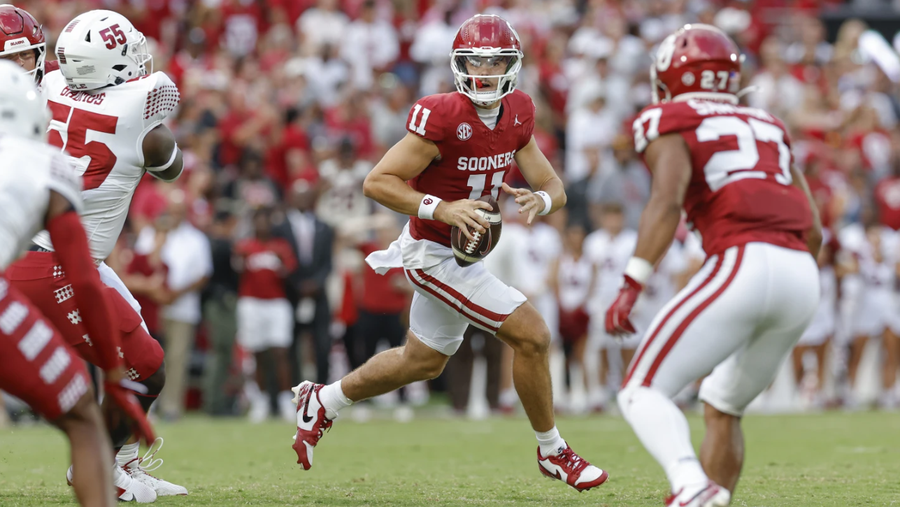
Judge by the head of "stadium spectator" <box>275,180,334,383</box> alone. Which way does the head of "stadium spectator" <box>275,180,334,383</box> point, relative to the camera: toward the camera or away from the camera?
toward the camera

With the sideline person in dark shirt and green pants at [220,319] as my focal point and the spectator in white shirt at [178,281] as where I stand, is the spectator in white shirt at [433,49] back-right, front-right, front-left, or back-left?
front-left

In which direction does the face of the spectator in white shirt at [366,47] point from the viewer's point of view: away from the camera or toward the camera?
toward the camera

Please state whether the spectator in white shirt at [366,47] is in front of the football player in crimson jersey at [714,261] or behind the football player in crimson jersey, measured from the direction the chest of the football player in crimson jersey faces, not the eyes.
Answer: in front

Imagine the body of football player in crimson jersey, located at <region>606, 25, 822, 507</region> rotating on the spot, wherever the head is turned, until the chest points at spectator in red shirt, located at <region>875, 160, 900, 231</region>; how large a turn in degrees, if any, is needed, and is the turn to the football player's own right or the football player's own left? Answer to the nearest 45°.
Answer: approximately 45° to the football player's own right

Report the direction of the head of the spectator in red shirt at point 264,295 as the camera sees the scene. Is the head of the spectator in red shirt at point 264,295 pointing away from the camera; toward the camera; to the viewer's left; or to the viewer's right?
toward the camera

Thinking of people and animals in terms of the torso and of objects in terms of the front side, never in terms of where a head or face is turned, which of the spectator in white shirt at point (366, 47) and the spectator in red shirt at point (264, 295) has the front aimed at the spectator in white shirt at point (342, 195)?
the spectator in white shirt at point (366, 47)

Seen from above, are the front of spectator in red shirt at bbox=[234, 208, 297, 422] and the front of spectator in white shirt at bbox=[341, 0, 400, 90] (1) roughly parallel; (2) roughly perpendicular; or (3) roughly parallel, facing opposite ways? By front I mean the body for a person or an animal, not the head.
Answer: roughly parallel

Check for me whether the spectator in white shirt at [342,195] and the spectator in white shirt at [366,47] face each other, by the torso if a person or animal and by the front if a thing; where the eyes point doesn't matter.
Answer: no

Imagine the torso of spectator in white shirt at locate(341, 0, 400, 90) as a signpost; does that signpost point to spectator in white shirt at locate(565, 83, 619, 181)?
no

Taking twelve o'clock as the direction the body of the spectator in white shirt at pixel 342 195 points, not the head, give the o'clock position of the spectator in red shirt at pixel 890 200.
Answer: The spectator in red shirt is roughly at 9 o'clock from the spectator in white shirt.

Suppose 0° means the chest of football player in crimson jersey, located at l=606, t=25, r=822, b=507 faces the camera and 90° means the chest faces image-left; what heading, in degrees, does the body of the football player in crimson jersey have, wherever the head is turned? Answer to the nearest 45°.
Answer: approximately 135°

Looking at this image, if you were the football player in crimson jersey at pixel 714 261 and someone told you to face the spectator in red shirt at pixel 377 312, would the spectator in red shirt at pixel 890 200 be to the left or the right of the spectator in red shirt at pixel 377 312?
right

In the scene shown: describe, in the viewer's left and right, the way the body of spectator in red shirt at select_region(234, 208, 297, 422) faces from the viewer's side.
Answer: facing the viewer

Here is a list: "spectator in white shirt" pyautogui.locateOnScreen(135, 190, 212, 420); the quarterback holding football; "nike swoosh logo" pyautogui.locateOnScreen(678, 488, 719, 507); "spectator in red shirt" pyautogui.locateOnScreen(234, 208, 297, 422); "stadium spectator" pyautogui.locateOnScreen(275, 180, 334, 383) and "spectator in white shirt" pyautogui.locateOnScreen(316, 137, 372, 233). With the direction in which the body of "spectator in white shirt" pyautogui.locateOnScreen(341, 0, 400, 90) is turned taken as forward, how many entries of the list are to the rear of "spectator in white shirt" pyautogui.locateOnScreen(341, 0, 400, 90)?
0

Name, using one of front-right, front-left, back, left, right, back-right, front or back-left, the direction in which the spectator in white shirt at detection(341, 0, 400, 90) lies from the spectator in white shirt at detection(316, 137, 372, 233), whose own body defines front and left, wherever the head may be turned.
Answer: back

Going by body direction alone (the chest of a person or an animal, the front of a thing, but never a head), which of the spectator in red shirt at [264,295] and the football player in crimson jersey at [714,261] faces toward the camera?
the spectator in red shirt

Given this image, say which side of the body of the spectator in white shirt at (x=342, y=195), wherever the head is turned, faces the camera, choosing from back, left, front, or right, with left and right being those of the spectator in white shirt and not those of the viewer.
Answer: front

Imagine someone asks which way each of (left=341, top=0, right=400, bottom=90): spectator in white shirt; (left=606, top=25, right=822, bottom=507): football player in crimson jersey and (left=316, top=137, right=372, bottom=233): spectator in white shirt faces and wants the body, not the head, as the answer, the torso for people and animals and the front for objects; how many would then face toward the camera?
2
